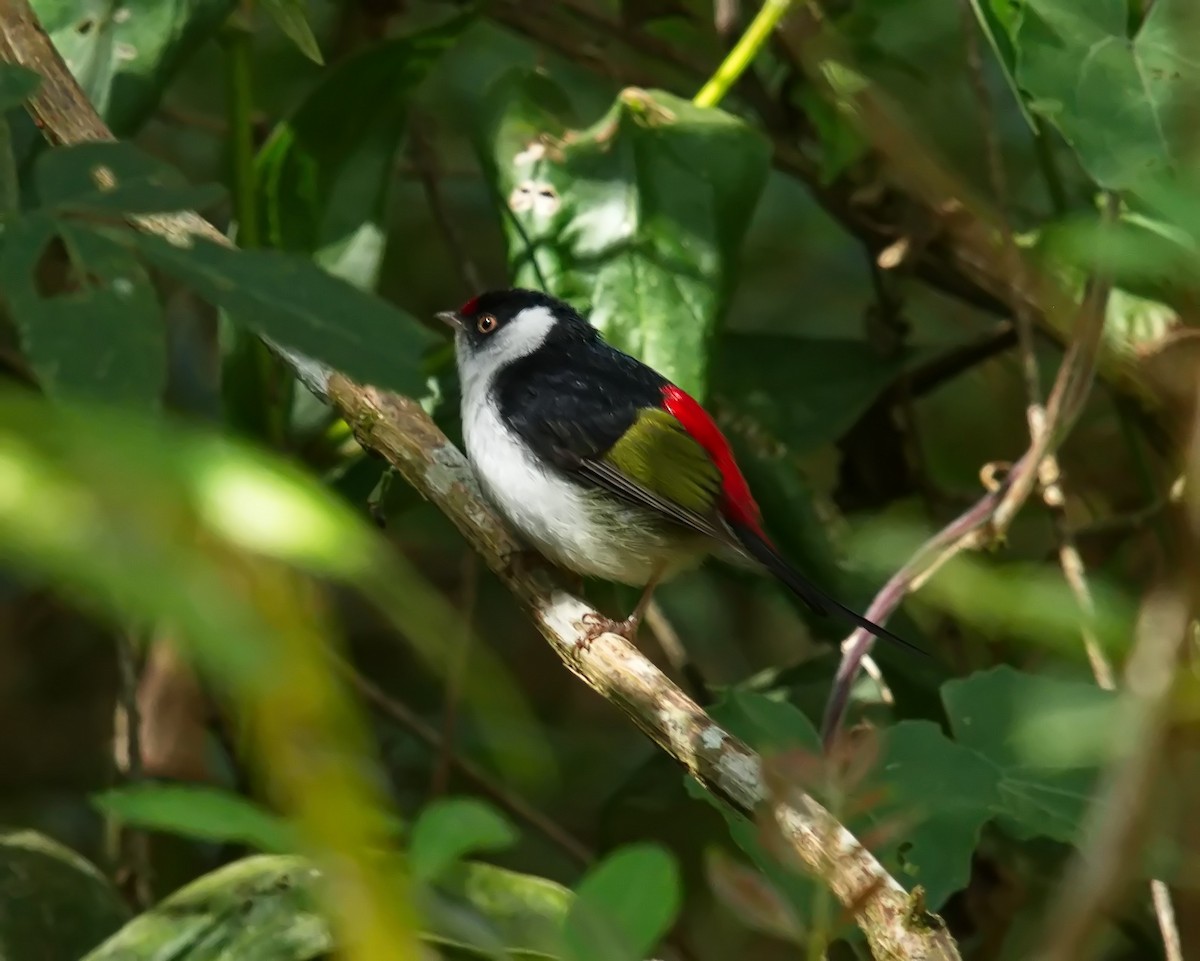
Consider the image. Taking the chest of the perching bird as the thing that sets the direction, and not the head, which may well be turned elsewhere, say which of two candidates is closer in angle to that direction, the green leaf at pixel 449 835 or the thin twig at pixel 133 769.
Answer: the thin twig

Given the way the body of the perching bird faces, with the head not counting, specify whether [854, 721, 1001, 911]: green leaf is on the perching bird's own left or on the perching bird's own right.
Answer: on the perching bird's own left

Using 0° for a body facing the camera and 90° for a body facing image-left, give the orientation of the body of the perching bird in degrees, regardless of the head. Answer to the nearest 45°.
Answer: approximately 90°

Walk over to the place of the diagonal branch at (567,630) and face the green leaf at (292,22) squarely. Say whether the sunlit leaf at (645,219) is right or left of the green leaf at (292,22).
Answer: right

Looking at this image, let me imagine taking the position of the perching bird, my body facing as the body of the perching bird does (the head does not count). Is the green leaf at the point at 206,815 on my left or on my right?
on my left

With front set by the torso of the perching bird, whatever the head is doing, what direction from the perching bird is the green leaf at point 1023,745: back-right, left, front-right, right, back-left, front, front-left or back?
back-left
